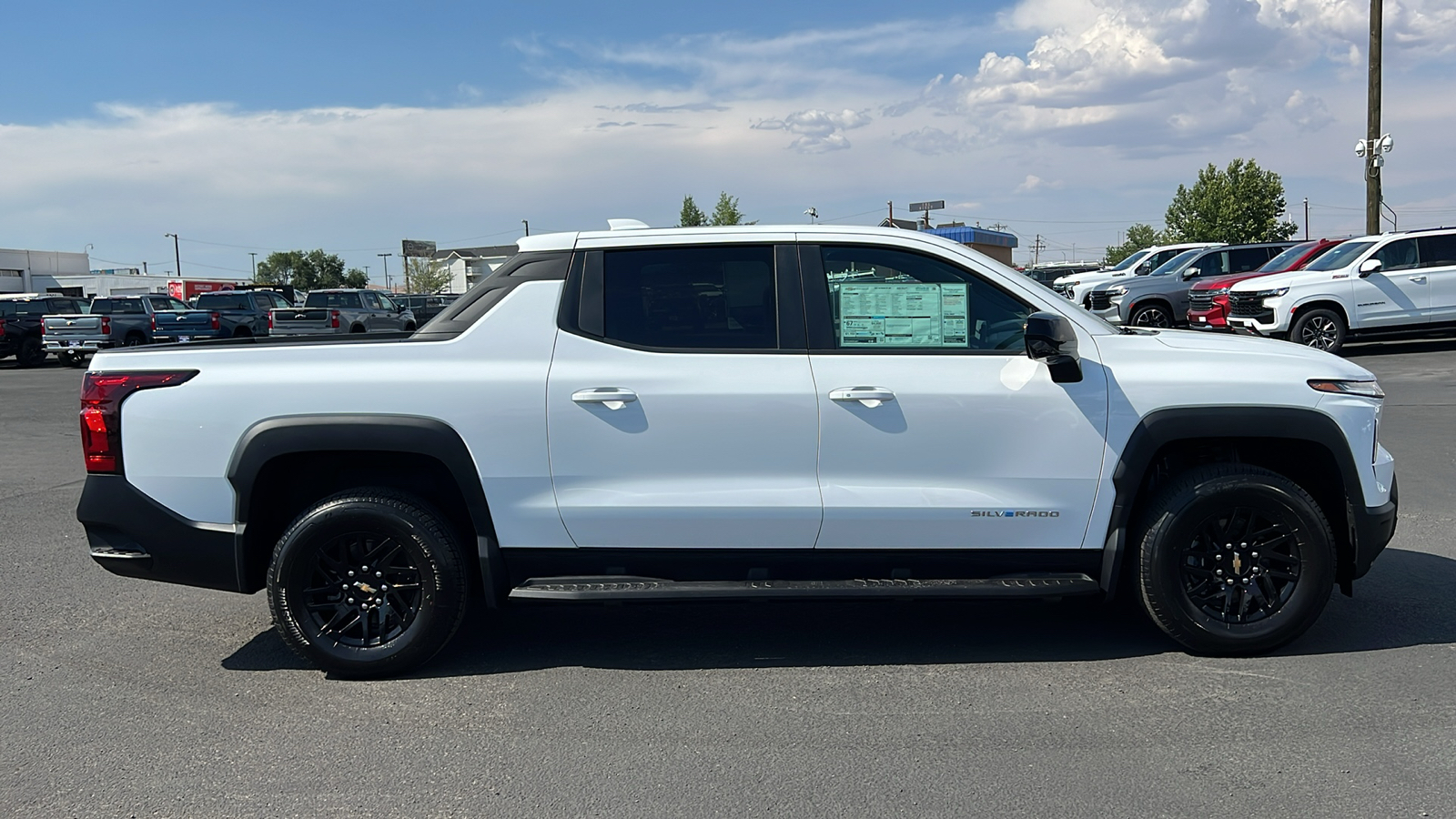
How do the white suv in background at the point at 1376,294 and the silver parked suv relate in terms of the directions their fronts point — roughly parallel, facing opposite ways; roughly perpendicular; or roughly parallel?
roughly parallel

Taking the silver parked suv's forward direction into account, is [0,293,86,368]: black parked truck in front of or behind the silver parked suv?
in front

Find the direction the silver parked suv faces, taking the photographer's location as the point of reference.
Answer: facing the viewer and to the left of the viewer

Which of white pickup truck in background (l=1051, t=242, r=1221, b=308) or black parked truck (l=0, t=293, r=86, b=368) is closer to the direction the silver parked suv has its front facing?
the black parked truck

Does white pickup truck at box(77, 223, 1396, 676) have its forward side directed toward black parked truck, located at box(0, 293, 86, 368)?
no

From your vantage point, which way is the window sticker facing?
toward the camera

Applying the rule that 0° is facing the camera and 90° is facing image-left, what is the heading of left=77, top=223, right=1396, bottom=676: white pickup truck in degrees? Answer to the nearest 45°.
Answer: approximately 270°

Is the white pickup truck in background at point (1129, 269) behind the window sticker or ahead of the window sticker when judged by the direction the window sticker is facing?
behind

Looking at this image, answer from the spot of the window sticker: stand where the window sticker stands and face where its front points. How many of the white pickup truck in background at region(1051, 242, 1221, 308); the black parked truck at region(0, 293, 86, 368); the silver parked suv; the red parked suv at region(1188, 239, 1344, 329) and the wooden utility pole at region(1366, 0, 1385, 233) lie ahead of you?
0

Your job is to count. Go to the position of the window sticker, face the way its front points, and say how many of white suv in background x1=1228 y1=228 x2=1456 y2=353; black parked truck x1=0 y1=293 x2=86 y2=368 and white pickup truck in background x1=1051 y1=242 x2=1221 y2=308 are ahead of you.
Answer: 0

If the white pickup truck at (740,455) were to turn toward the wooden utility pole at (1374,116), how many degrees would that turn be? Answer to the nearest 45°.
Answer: approximately 45° to its left

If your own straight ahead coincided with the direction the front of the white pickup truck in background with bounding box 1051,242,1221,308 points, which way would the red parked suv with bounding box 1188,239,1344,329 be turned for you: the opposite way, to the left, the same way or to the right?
the same way

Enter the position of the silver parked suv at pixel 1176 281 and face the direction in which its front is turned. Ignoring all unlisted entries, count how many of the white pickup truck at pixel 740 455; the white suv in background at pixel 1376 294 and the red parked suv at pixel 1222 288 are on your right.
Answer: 0

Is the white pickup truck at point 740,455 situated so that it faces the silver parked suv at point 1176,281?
no

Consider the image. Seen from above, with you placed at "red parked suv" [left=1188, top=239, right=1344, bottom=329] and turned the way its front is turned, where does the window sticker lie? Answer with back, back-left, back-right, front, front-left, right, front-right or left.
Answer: front-left

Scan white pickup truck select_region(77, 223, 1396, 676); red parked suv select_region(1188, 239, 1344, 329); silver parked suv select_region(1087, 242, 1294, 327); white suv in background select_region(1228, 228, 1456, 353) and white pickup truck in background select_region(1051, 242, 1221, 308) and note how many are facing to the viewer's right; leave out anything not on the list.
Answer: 1
